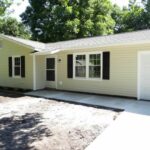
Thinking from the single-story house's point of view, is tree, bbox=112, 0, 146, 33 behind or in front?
behind

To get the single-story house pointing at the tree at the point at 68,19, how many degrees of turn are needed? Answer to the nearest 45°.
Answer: approximately 135° to its right

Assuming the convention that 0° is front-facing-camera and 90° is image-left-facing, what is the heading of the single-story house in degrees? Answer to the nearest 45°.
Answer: approximately 45°
